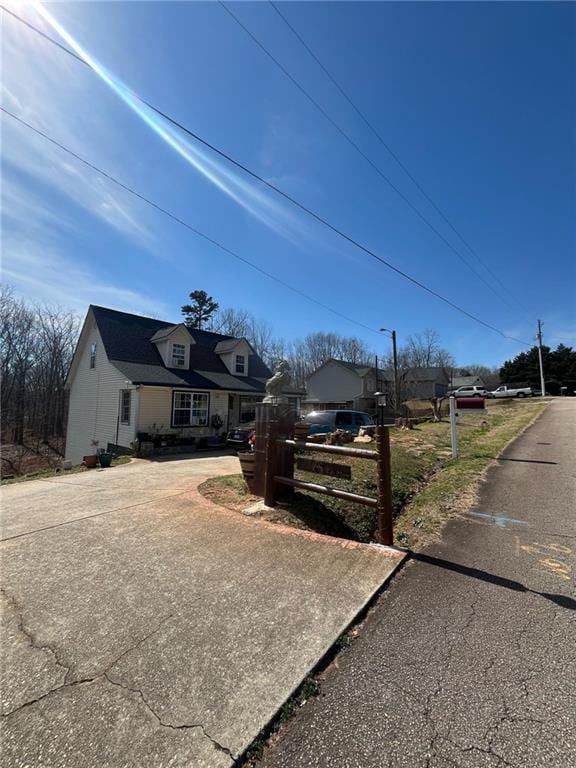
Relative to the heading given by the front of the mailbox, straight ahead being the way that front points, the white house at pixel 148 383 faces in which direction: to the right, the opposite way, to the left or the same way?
the same way

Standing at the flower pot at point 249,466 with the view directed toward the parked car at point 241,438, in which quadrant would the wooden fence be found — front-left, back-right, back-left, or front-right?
back-right

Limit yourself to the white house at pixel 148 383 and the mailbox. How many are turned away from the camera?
0

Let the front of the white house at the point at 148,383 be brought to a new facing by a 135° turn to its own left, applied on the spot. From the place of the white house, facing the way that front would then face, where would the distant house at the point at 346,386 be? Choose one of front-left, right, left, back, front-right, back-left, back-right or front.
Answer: front-right

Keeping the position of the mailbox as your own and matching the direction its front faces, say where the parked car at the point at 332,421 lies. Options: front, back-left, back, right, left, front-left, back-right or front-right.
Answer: back

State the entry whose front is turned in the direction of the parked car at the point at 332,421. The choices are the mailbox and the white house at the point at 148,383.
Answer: the white house

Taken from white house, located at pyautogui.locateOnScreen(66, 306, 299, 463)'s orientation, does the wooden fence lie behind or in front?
in front

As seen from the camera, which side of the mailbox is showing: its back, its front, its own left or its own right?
right

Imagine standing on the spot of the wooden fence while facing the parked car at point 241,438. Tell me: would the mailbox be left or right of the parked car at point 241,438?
right

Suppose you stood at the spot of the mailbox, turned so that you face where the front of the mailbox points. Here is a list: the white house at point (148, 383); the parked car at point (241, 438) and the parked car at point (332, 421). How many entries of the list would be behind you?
3

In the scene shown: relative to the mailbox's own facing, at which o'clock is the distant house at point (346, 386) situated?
The distant house is roughly at 8 o'clock from the mailbox.

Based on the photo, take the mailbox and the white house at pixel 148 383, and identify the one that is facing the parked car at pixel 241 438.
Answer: the white house

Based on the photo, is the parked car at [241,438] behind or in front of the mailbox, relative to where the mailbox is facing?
behind

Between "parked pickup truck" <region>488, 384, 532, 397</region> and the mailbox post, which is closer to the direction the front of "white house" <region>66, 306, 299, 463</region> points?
the mailbox post

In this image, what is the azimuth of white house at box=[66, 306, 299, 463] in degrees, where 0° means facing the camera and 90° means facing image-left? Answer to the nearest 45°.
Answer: approximately 315°
